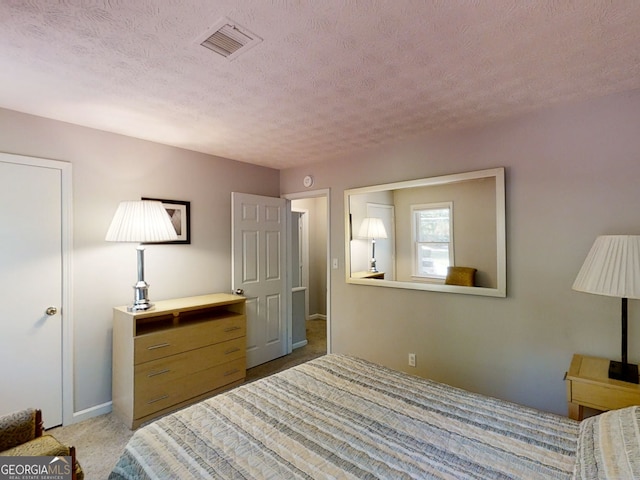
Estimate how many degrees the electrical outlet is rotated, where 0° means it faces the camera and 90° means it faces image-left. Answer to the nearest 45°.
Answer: approximately 45°

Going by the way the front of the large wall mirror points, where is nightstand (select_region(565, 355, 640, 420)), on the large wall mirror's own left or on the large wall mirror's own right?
on the large wall mirror's own left

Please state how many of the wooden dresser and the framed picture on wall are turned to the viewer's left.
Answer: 0

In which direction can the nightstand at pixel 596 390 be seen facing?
to the viewer's left

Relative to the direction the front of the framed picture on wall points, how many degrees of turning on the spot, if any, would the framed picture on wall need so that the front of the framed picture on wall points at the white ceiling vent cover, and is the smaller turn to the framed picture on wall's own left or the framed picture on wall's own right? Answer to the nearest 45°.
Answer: approximately 45° to the framed picture on wall's own right

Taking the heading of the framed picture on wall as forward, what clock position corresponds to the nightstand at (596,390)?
The nightstand is roughly at 12 o'clock from the framed picture on wall.

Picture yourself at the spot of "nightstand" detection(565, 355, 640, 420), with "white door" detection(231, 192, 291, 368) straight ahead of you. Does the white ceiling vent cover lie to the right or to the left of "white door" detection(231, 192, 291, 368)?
left

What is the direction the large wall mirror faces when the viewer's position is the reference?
facing the viewer and to the left of the viewer

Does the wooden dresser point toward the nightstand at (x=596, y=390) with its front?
yes

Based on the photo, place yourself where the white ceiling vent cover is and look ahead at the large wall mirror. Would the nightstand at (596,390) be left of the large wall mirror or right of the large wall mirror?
right

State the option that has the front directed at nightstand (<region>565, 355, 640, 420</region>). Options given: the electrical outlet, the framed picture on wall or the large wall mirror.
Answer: the framed picture on wall

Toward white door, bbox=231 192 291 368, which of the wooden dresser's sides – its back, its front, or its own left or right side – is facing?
left

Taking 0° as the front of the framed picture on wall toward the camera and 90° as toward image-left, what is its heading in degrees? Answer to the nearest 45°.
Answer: approximately 315°

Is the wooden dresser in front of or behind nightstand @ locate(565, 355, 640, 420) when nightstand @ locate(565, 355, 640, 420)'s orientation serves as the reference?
in front

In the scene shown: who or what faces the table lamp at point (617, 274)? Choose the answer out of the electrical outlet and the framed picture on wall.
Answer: the framed picture on wall
